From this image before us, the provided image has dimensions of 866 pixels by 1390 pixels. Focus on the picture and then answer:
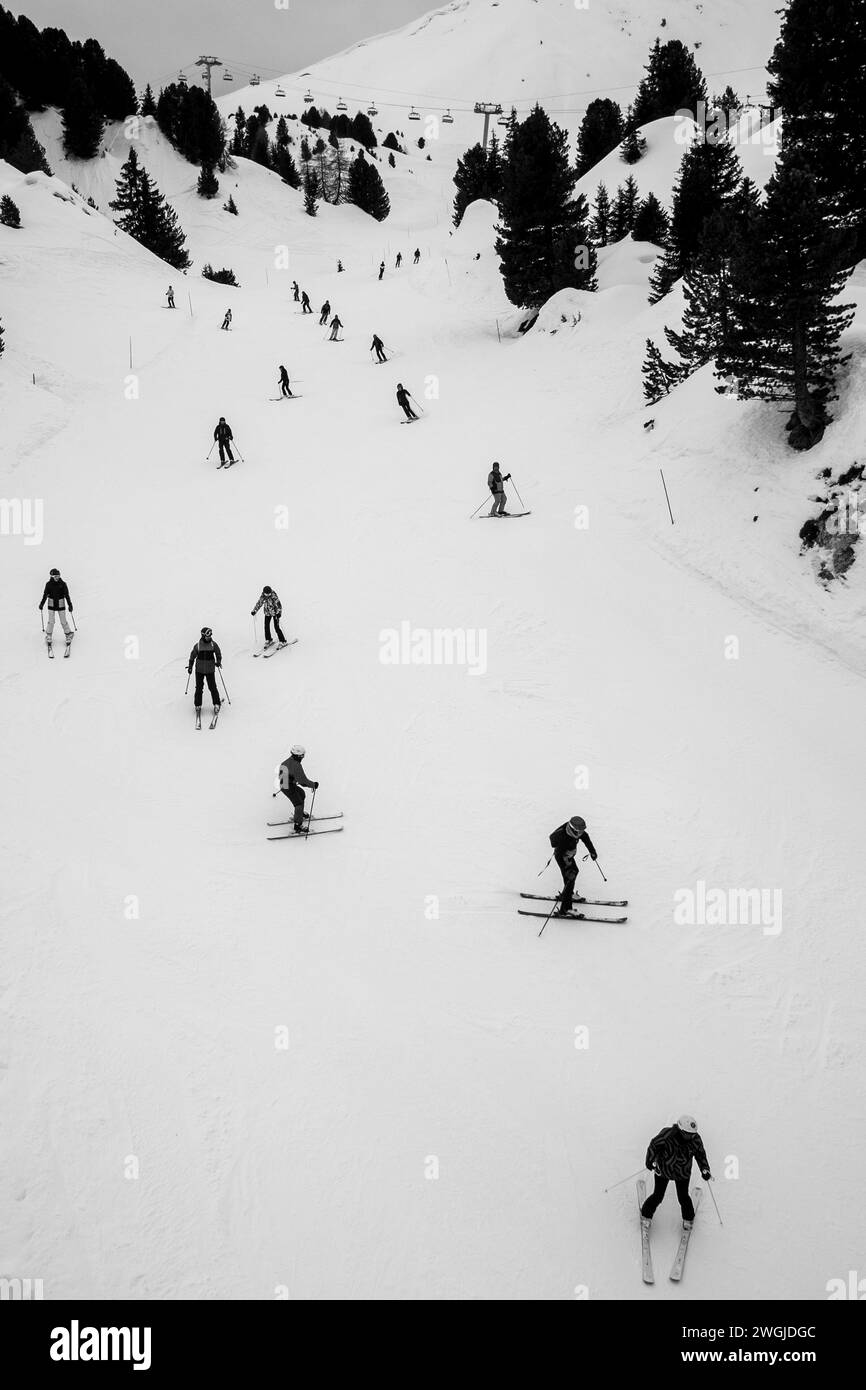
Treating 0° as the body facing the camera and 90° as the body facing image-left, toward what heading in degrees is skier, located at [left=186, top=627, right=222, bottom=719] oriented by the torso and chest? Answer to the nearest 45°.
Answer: approximately 0°

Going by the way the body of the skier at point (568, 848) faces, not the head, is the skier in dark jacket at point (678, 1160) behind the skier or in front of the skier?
in front

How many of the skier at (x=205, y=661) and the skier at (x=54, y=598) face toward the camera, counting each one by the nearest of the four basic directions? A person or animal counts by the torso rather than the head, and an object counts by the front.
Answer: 2

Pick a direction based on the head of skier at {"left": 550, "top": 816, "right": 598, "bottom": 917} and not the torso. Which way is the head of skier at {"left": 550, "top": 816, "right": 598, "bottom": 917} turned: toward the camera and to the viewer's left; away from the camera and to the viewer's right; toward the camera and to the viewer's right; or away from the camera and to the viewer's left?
toward the camera and to the viewer's right

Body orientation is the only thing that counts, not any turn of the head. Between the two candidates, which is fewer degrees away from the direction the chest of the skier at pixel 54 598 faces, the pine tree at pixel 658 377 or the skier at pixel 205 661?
the skier

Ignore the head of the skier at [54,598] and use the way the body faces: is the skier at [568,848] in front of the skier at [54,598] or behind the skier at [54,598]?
in front
